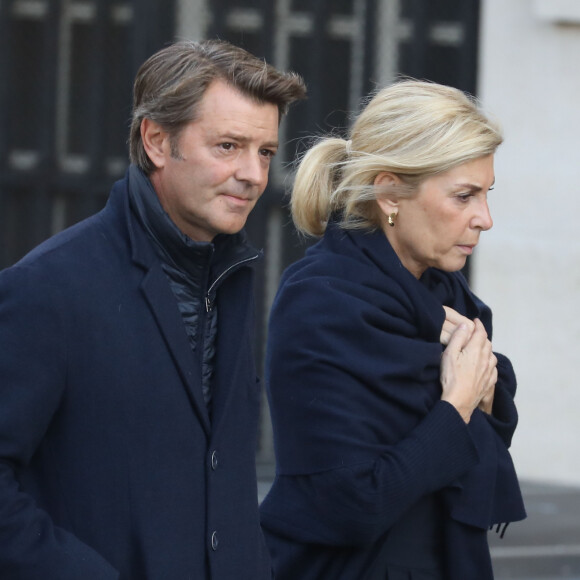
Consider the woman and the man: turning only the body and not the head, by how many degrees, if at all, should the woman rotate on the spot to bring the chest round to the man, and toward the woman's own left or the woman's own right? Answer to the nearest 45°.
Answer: approximately 135° to the woman's own right

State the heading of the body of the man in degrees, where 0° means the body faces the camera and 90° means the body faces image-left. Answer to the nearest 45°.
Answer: approximately 315°

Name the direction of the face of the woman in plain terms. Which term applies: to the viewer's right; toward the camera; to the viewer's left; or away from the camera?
to the viewer's right

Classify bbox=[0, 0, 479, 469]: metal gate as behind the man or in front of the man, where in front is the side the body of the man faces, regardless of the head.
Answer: behind

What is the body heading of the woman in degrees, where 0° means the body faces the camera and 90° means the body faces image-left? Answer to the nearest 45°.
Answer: approximately 270°

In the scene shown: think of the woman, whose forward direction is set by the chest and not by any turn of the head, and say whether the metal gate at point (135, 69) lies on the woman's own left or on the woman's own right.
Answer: on the woman's own left
